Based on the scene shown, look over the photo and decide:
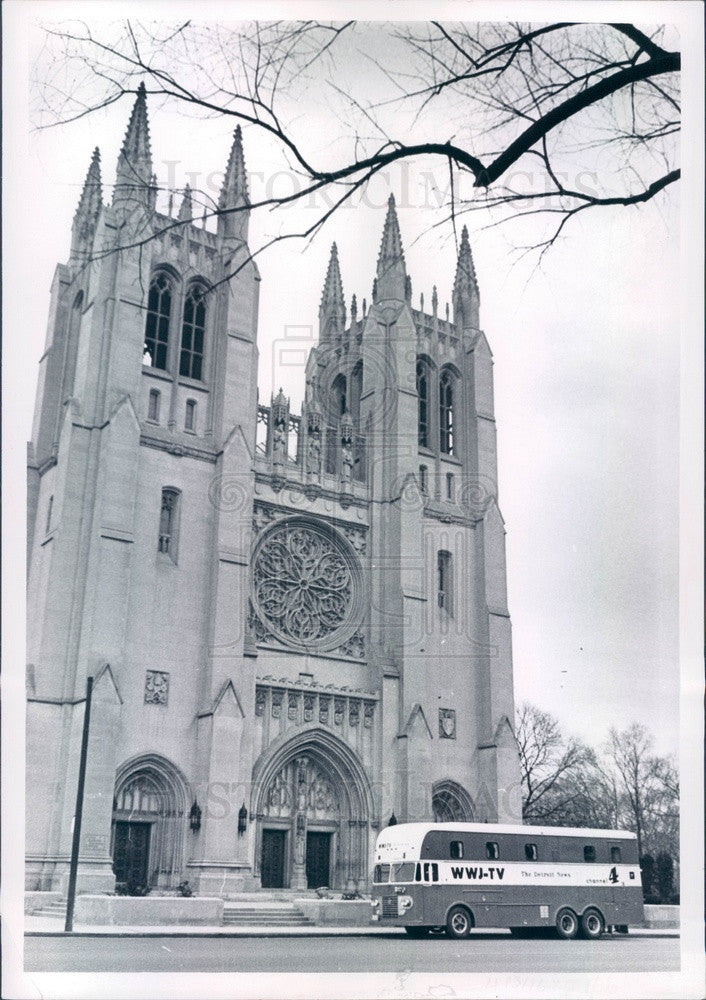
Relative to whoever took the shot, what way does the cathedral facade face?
facing the viewer and to the right of the viewer

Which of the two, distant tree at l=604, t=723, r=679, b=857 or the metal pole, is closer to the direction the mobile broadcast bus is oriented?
the metal pole

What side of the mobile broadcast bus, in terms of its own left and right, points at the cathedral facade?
right

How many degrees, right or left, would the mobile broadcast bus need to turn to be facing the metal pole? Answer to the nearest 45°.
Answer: approximately 45° to its right

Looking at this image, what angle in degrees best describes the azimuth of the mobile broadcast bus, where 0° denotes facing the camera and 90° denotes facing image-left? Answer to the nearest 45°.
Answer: approximately 45°

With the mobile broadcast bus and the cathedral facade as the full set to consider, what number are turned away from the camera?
0

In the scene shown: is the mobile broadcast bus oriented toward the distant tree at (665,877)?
no

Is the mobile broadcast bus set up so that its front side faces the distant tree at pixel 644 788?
no

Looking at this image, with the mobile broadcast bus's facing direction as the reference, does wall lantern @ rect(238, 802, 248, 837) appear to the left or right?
on its right

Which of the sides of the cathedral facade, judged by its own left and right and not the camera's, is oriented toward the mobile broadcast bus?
front

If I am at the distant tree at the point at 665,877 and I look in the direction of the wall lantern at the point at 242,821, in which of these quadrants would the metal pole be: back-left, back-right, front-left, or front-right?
front-left

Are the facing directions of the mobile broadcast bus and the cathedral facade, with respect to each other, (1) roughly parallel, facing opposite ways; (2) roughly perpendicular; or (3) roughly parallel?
roughly perpendicular
